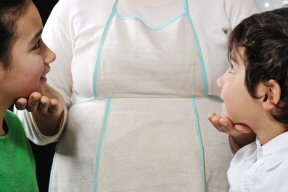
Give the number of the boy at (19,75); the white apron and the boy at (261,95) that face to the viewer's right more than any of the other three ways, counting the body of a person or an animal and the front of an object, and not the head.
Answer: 1

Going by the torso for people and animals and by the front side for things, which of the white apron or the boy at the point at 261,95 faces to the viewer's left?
the boy

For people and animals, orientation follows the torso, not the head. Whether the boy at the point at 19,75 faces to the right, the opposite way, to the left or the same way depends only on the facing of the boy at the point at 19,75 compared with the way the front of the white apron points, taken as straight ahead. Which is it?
to the left

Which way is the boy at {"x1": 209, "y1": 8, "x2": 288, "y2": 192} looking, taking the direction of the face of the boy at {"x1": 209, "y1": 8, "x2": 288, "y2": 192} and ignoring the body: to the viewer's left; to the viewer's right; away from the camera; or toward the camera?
to the viewer's left

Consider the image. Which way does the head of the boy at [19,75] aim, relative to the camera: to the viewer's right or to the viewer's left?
to the viewer's right

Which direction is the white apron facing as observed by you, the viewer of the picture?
facing the viewer

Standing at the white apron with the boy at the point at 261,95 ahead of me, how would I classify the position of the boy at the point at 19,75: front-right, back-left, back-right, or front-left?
back-right

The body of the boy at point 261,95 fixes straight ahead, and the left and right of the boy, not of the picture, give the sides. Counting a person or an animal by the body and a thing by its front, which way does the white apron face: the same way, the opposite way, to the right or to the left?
to the left

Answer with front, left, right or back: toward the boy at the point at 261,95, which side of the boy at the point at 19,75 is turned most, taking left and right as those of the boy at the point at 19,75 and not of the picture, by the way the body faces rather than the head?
front

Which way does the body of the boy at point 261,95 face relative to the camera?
to the viewer's left

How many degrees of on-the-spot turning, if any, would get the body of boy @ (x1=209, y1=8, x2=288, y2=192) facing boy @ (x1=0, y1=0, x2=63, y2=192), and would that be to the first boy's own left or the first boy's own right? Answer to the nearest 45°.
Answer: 0° — they already face them

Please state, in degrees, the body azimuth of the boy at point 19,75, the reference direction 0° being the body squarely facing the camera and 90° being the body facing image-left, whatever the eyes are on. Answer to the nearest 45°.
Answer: approximately 270°

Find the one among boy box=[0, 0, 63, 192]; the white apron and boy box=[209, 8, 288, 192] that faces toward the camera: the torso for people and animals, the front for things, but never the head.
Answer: the white apron
